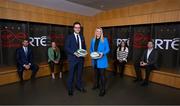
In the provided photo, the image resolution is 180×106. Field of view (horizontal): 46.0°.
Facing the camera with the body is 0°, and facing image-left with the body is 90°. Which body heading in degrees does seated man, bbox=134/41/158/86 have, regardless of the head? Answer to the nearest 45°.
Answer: approximately 45°

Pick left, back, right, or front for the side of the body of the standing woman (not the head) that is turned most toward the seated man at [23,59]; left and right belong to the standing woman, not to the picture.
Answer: right

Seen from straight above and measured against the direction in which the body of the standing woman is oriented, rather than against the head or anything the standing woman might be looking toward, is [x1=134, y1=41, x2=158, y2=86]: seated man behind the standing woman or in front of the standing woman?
behind

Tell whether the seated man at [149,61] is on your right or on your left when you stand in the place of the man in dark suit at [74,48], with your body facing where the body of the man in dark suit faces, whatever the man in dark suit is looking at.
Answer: on your left

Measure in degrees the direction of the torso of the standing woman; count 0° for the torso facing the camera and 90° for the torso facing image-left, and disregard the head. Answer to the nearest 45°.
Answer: approximately 45°

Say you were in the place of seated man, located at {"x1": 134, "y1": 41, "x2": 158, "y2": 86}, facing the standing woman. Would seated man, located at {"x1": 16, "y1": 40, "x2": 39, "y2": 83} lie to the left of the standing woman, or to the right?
right

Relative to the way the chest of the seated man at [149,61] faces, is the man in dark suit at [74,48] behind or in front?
in front

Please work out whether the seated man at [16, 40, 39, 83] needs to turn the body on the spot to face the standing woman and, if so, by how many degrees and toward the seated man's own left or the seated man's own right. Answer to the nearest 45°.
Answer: approximately 45° to the seated man's own left
